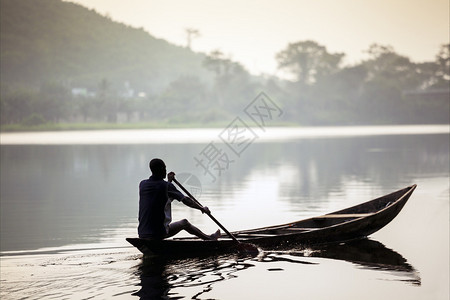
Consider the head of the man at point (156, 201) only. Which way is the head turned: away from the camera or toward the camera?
away from the camera

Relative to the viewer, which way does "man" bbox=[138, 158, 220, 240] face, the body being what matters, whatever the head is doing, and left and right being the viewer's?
facing away from the viewer and to the right of the viewer

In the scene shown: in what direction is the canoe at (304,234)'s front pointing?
to the viewer's right
